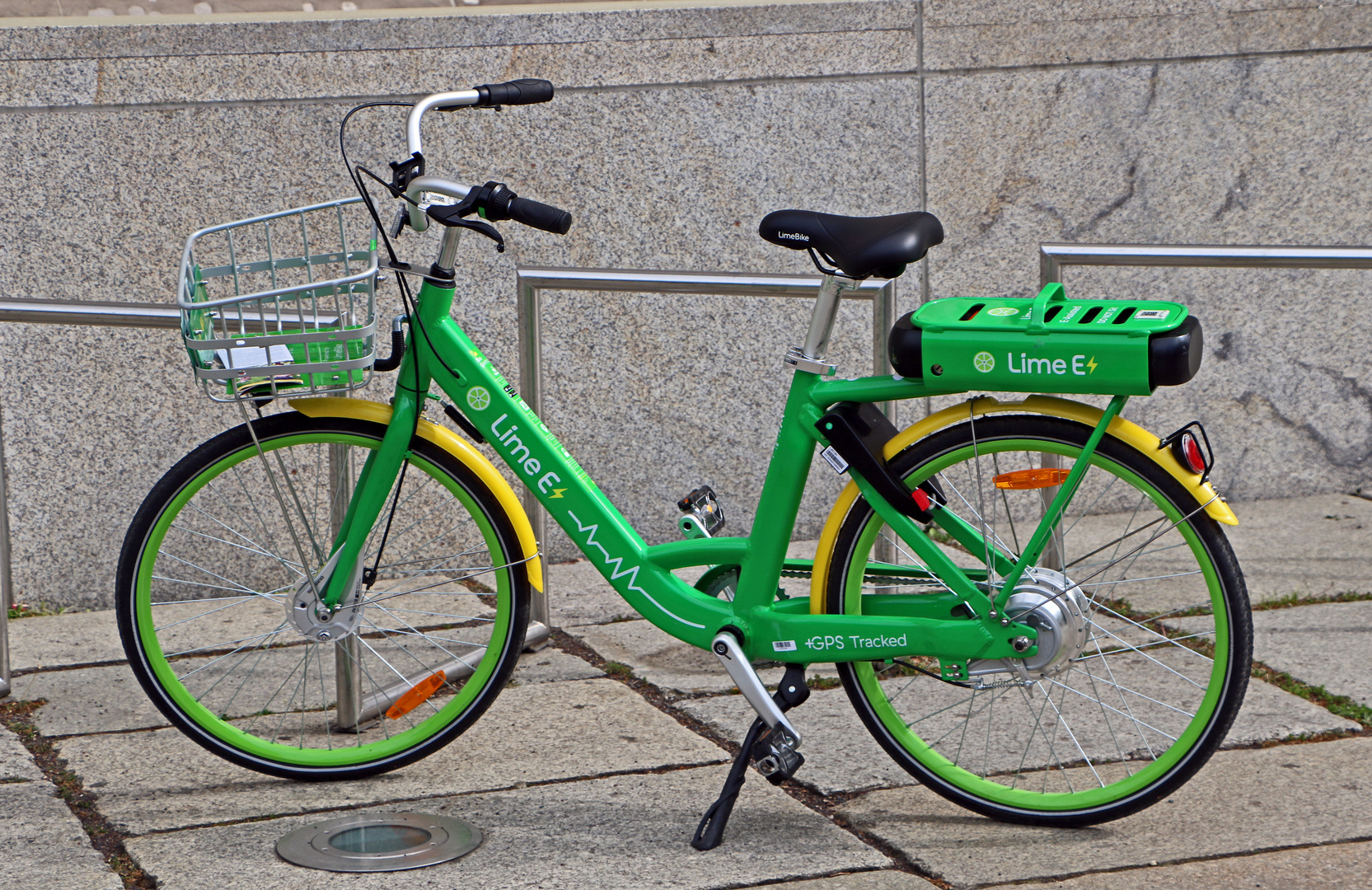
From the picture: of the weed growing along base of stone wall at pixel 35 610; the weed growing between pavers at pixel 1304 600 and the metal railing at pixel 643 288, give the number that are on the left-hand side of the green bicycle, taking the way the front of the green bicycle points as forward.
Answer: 0

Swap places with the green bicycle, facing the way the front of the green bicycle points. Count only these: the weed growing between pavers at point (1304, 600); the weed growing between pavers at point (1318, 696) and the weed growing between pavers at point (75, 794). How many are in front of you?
1

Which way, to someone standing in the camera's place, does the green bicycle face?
facing to the left of the viewer

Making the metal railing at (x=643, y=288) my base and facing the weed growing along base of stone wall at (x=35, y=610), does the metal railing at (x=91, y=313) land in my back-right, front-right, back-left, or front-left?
front-left

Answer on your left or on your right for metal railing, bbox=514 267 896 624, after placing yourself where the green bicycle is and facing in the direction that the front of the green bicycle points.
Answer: on your right

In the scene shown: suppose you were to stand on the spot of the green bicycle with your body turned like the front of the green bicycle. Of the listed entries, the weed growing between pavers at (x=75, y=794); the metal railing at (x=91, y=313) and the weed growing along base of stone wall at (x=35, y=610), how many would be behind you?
0

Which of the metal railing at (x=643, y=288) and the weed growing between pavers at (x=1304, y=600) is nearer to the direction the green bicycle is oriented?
the metal railing

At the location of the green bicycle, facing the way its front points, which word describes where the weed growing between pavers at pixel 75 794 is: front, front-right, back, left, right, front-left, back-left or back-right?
front

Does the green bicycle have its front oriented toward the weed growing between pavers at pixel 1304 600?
no

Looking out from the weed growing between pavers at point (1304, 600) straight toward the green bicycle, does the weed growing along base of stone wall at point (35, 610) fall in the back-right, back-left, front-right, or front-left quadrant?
front-right

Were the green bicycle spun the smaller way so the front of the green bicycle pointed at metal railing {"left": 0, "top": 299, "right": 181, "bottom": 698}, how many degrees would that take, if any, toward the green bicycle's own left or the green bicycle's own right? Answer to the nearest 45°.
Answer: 0° — it already faces it

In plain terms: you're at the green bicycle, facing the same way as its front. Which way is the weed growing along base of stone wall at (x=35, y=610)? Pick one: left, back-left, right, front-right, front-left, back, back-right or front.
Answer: front-right
